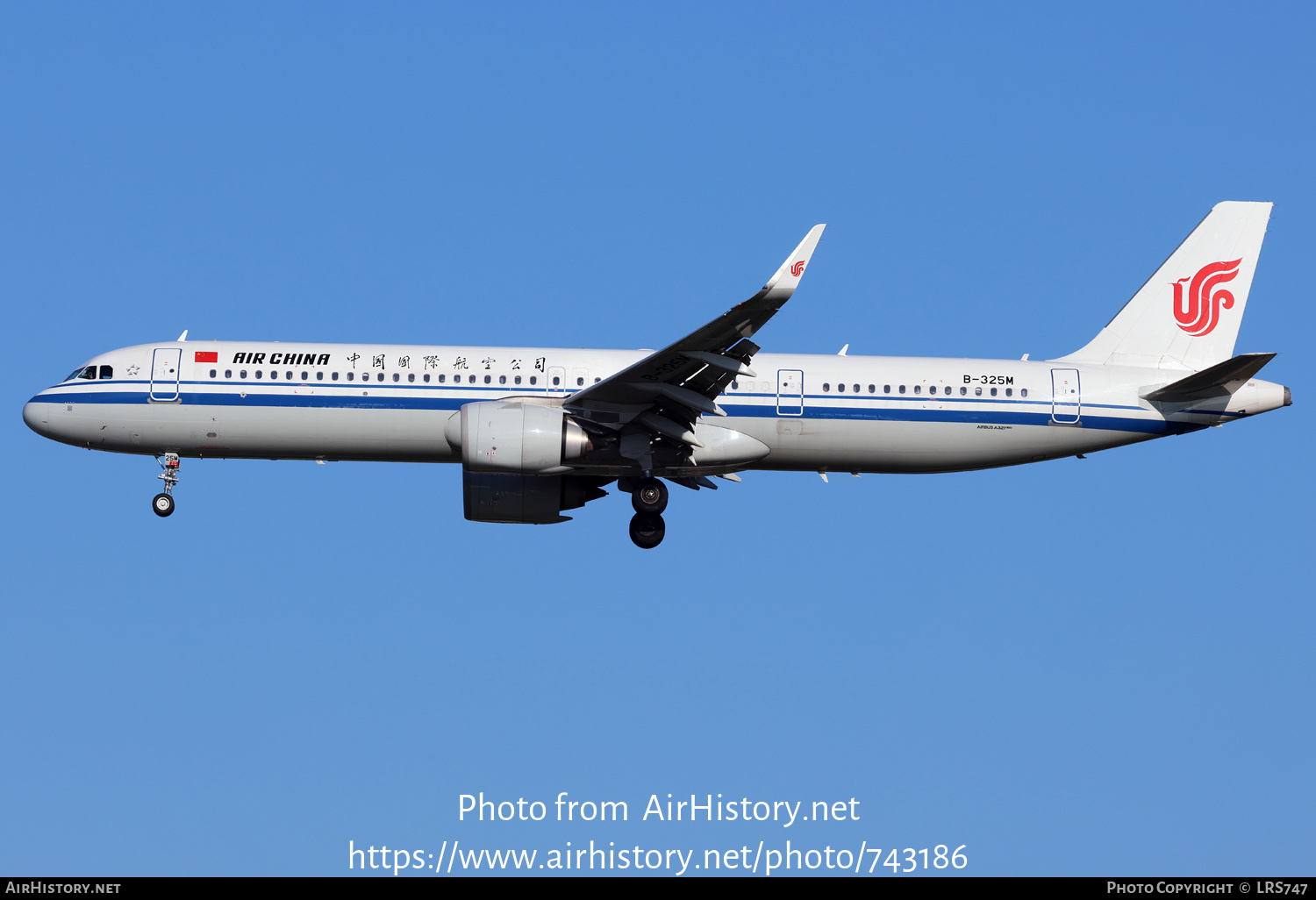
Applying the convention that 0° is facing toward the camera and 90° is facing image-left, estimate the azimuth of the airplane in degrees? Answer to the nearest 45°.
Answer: approximately 90°
